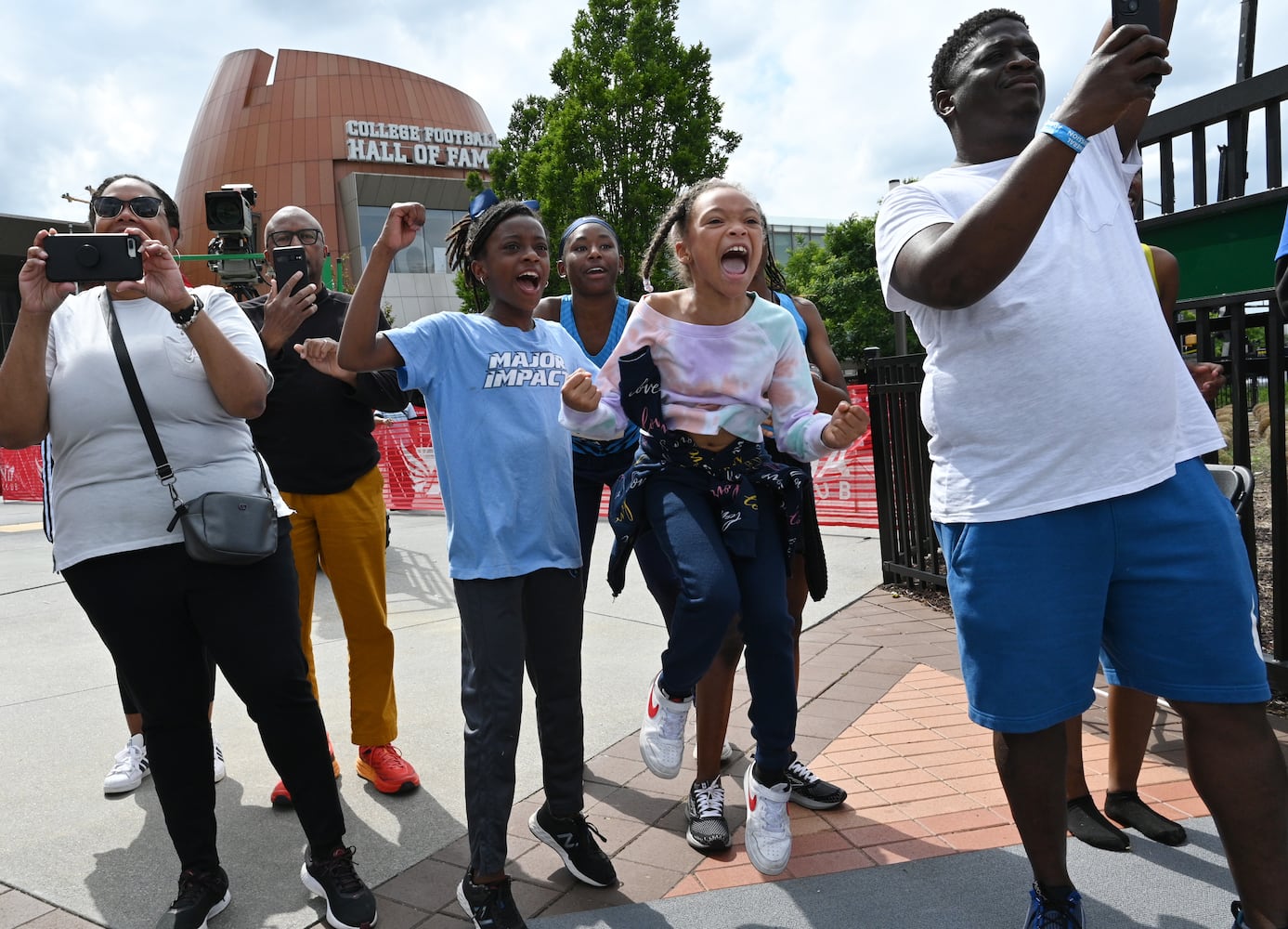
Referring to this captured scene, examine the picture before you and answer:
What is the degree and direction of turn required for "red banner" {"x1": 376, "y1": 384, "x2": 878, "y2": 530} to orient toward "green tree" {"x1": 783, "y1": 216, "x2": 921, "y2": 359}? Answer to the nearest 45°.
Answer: approximately 180°

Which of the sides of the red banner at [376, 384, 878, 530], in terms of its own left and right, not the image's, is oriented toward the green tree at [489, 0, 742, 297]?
back

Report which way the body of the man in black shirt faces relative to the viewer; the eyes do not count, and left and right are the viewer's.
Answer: facing the viewer

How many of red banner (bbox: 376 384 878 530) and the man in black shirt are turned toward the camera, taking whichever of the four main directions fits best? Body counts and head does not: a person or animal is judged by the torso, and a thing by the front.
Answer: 2

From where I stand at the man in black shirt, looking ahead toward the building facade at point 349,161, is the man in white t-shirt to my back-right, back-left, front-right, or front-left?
back-right

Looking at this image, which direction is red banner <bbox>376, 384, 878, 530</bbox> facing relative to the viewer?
toward the camera

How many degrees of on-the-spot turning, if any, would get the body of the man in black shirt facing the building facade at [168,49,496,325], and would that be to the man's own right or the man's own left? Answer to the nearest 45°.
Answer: approximately 180°

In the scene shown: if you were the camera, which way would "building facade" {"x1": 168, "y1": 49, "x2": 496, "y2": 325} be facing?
facing the viewer and to the right of the viewer

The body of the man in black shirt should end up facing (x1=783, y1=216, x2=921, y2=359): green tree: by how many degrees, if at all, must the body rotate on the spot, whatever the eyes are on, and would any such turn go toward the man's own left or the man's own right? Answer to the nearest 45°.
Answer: approximately 135° to the man's own left
